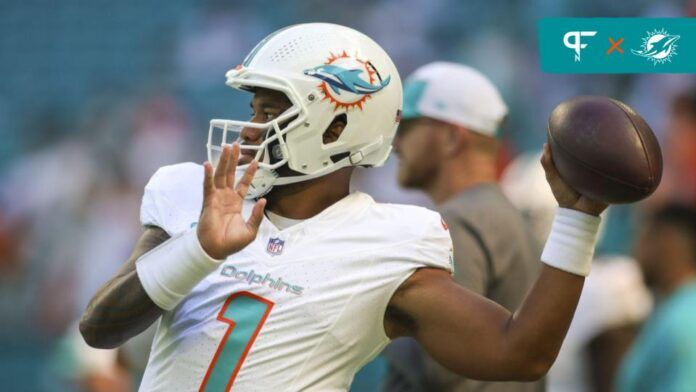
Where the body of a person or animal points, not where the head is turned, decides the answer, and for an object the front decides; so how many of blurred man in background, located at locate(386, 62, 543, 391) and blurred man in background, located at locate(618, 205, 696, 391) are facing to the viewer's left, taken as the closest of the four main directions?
2

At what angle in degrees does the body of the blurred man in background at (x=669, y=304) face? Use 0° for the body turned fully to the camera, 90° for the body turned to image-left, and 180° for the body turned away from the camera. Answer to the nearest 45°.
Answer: approximately 90°

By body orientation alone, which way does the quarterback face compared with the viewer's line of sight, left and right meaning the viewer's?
facing the viewer and to the left of the viewer

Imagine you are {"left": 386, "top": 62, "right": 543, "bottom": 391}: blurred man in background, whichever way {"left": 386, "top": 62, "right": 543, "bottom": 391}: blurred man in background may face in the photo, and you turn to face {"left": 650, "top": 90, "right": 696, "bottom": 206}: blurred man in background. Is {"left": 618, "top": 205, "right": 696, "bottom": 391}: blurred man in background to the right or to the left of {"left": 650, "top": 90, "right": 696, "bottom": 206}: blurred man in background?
right

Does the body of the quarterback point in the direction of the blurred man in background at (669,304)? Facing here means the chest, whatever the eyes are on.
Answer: no

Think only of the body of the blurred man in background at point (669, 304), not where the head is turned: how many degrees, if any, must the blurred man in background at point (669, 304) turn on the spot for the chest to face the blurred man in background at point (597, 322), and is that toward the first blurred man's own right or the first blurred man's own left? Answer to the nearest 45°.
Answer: approximately 45° to the first blurred man's own right

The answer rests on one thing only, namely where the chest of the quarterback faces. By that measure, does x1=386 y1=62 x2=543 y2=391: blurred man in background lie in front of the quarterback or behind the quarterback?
behind

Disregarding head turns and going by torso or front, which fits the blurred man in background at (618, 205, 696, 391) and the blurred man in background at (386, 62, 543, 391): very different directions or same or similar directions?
same or similar directions

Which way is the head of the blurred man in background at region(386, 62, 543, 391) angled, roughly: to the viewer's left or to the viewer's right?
to the viewer's left

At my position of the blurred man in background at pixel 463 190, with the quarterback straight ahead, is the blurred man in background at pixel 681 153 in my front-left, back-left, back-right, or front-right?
back-left

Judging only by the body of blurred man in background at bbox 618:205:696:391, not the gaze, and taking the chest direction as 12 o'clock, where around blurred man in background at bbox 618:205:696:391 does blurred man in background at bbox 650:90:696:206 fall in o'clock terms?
blurred man in background at bbox 650:90:696:206 is roughly at 3 o'clock from blurred man in background at bbox 618:205:696:391.

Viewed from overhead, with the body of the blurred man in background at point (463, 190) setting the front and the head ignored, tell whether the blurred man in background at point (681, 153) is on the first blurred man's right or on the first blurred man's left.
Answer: on the first blurred man's right

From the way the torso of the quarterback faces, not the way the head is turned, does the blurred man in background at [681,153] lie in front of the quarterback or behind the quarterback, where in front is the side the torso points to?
behind

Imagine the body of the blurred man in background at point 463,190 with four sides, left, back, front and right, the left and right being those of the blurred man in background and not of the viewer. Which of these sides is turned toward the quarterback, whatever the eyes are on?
left

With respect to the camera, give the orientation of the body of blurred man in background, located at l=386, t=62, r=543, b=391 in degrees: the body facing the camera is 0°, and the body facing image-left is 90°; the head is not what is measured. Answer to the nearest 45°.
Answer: approximately 90°
